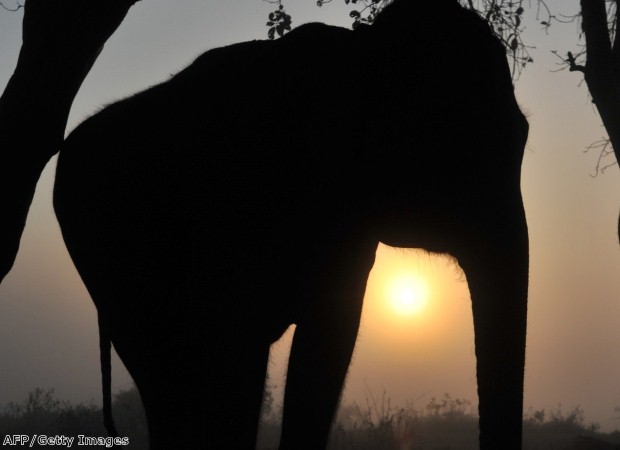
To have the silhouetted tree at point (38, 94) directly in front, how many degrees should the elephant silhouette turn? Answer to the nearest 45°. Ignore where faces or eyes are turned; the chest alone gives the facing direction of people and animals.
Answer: approximately 180°

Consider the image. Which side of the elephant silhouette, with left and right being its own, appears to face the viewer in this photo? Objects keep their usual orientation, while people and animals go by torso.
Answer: right
